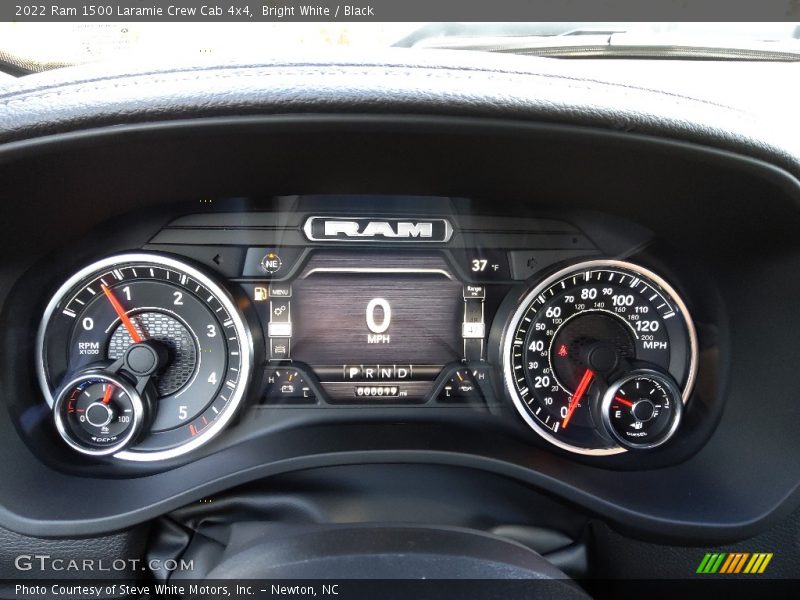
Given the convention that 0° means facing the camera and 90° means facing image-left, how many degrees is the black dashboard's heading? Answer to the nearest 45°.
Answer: approximately 0°
